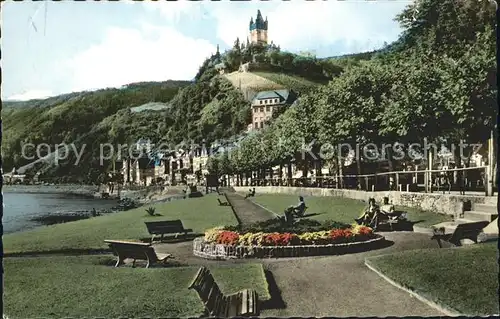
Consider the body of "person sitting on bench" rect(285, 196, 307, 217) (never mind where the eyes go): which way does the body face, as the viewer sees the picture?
to the viewer's left

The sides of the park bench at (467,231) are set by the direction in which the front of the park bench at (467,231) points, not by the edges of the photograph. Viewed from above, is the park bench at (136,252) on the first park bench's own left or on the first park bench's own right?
on the first park bench's own left

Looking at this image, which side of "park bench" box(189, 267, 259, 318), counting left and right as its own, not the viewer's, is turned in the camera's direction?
right

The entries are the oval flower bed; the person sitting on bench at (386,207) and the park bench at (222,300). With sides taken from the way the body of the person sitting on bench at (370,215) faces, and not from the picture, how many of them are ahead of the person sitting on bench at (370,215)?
2

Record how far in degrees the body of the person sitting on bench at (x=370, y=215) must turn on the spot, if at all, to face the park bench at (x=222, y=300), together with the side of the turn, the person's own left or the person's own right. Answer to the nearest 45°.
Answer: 0° — they already face it

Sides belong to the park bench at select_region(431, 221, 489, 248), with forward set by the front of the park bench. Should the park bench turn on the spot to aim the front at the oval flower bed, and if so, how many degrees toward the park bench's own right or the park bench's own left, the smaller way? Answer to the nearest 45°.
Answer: approximately 45° to the park bench's own left
